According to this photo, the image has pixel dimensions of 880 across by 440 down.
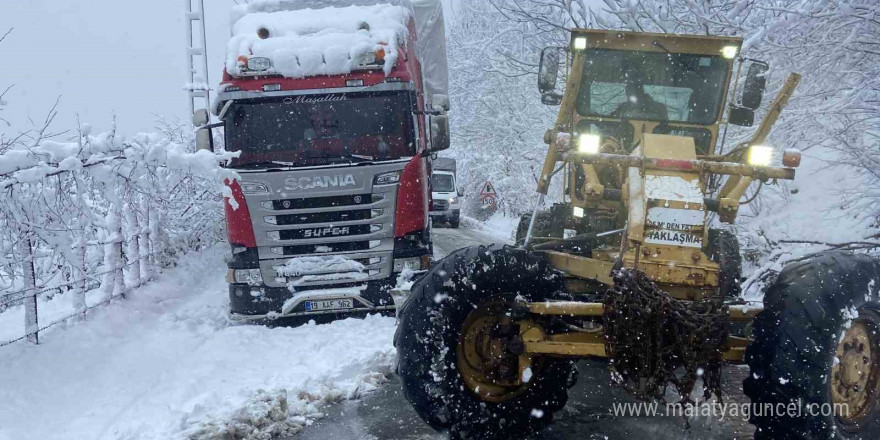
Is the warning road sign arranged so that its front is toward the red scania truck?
yes

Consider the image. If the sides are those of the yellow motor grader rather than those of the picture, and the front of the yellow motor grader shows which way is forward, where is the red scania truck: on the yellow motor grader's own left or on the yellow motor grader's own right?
on the yellow motor grader's own right

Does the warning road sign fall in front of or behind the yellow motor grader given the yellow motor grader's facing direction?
behind

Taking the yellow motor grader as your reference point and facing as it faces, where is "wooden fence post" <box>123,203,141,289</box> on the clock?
The wooden fence post is roughly at 4 o'clock from the yellow motor grader.

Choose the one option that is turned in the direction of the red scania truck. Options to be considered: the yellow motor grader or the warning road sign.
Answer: the warning road sign

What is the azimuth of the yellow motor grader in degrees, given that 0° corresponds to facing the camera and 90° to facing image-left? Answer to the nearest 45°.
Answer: approximately 0°

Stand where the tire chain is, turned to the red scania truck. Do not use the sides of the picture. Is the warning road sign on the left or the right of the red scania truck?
right

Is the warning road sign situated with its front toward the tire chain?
yes

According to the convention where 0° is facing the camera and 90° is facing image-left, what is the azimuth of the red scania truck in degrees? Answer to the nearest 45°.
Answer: approximately 0°
